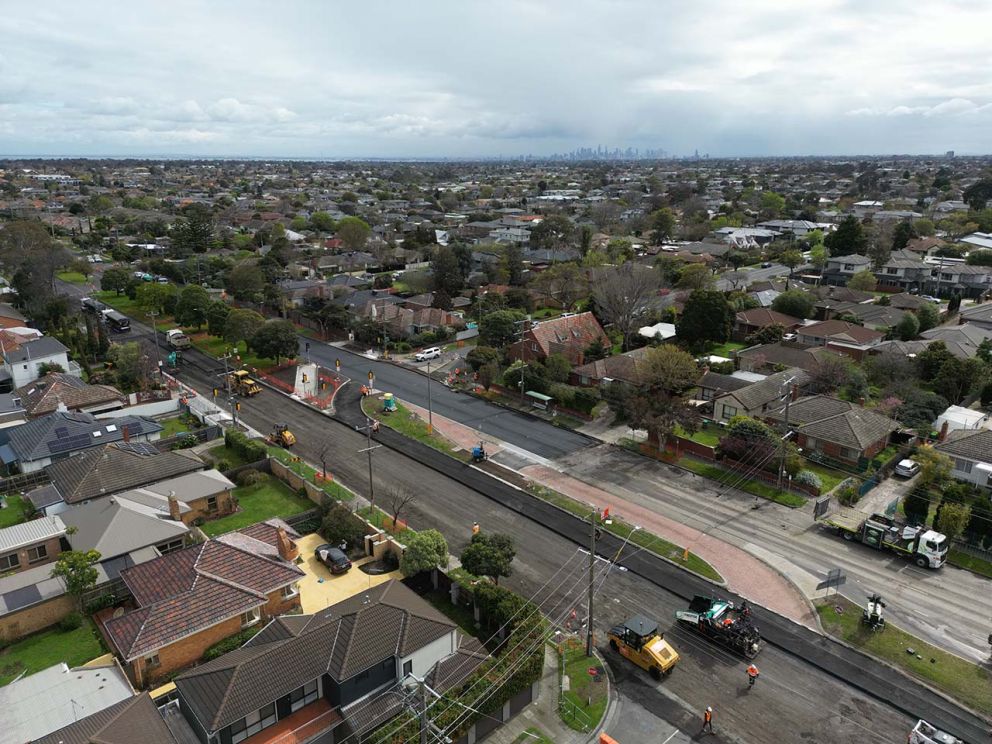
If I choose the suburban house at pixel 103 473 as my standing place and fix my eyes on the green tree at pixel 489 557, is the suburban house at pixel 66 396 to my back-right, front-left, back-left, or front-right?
back-left

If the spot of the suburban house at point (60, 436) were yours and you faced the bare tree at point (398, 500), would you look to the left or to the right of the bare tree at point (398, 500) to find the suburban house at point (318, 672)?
right

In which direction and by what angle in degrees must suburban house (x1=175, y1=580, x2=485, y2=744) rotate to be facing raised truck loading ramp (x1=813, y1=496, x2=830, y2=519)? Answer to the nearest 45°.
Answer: approximately 45° to its left

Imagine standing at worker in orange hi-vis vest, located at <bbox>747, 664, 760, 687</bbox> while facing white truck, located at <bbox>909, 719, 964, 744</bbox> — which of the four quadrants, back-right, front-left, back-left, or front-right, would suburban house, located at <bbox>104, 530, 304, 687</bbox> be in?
back-right

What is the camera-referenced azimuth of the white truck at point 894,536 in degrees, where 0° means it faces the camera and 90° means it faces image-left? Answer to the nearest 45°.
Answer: approximately 315°

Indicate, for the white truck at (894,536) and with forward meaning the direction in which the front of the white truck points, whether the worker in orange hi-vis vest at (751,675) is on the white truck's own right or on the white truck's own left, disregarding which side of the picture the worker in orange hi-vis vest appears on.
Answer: on the white truck's own right
